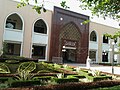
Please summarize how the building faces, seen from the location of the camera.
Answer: facing the viewer and to the right of the viewer

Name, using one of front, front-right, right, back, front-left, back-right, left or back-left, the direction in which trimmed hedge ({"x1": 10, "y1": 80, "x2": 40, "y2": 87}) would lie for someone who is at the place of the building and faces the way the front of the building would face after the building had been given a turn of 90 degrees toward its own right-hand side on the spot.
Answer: front-left

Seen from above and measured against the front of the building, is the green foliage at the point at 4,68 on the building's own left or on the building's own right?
on the building's own right

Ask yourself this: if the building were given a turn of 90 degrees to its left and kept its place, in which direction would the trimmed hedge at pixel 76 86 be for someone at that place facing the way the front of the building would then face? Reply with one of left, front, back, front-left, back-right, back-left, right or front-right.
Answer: back-right
